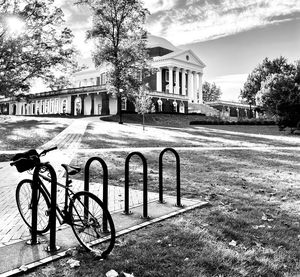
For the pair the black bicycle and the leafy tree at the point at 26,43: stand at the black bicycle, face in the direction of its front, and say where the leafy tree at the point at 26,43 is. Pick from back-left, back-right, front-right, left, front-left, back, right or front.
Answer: front-right

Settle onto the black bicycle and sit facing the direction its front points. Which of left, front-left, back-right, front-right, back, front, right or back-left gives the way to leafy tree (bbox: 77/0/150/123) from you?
front-right

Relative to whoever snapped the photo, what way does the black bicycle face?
facing away from the viewer and to the left of the viewer

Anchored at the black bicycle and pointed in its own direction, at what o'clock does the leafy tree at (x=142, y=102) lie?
The leafy tree is roughly at 2 o'clock from the black bicycle.
